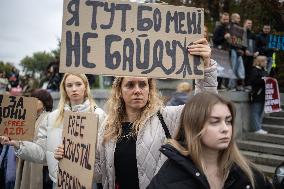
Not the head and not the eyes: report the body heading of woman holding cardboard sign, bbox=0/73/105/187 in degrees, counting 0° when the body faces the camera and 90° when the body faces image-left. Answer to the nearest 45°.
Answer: approximately 0°

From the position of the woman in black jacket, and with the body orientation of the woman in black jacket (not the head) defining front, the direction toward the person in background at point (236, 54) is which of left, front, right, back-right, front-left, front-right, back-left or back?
back-left

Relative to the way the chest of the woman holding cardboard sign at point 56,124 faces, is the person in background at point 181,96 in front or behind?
behind

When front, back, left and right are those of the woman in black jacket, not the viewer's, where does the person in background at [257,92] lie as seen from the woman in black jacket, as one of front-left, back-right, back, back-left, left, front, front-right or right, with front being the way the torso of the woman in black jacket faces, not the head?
back-left

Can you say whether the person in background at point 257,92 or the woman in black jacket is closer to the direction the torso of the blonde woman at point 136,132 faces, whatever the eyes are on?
the woman in black jacket

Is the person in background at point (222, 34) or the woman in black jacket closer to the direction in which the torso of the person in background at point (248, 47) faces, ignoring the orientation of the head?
the woman in black jacket

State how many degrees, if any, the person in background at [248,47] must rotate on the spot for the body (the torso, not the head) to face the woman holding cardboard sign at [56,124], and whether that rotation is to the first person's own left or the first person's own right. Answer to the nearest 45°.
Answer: approximately 45° to the first person's own right

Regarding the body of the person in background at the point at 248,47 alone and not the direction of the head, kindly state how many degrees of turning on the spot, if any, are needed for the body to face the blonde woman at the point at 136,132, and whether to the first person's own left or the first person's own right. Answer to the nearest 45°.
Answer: approximately 45° to the first person's own right

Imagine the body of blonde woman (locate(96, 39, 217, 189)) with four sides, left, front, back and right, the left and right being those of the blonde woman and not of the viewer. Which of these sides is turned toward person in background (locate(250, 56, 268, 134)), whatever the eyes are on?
back
